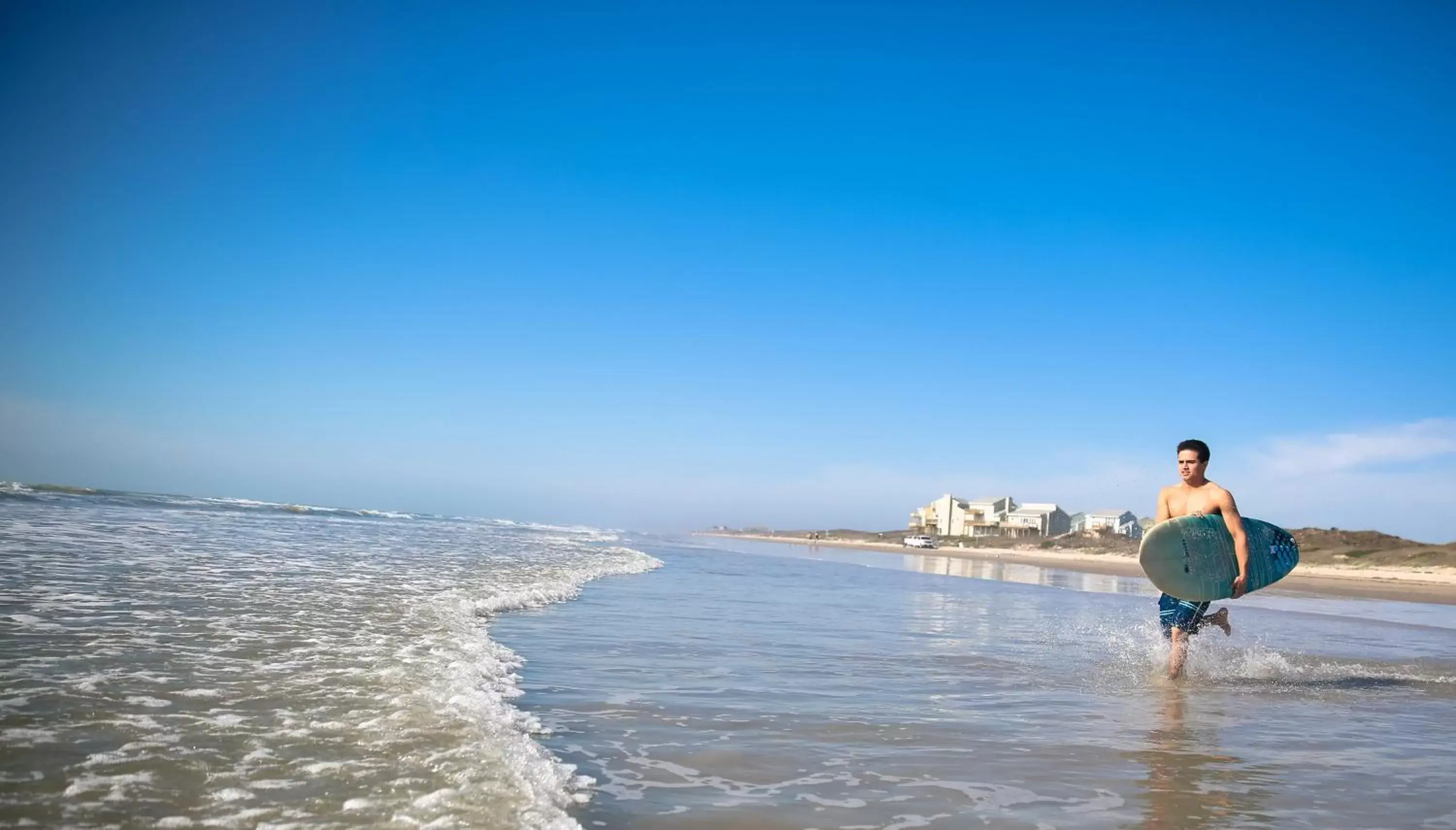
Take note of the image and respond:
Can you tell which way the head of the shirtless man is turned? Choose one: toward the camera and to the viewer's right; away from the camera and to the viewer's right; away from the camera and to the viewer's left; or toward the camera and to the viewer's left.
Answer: toward the camera and to the viewer's left

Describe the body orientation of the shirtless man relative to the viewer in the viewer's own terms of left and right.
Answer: facing the viewer and to the left of the viewer
